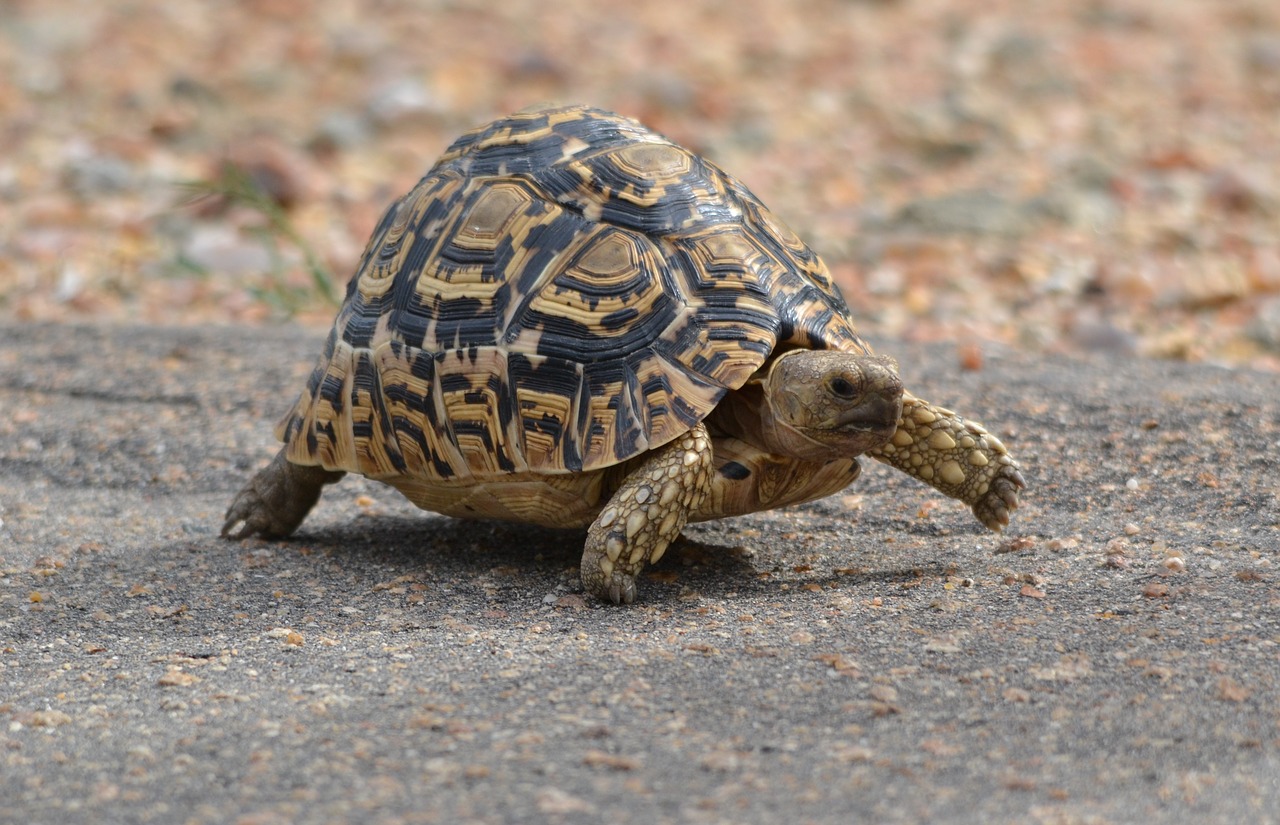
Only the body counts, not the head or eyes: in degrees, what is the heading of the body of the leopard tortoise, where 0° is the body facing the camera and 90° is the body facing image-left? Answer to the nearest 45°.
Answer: approximately 315°
